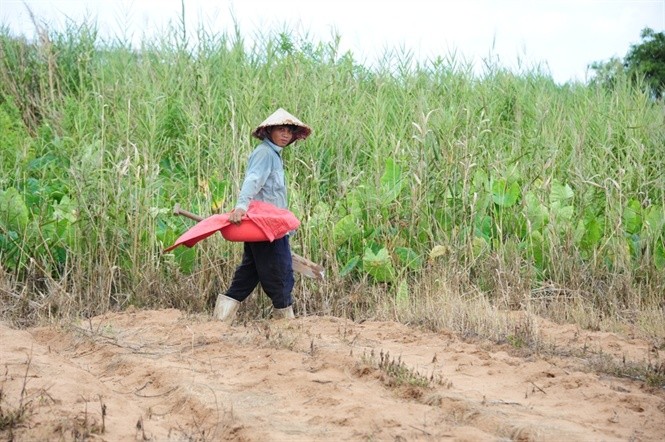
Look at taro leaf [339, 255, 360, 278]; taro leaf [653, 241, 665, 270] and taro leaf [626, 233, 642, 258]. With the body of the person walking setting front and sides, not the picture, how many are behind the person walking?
0

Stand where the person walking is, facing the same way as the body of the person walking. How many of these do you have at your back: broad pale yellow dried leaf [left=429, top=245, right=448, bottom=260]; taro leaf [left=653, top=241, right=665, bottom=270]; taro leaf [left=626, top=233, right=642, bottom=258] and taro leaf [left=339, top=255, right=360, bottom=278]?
0

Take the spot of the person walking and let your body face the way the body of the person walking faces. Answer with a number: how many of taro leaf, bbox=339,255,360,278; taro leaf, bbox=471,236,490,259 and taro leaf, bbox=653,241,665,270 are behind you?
0

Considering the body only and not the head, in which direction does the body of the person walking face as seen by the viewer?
to the viewer's right

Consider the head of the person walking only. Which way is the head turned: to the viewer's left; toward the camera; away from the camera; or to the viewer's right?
toward the camera

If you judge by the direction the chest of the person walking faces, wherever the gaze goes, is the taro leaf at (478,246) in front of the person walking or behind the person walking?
in front

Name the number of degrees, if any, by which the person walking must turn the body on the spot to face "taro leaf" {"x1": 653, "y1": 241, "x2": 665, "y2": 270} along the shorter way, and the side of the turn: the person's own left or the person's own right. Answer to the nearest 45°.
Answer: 0° — they already face it
